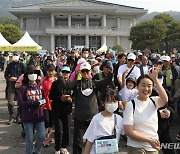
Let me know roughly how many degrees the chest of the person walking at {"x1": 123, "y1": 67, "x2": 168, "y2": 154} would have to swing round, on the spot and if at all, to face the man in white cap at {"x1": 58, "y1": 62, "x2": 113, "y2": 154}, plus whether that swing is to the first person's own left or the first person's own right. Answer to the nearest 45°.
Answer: approximately 135° to the first person's own right

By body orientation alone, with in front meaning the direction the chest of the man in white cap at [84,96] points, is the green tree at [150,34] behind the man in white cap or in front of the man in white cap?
behind

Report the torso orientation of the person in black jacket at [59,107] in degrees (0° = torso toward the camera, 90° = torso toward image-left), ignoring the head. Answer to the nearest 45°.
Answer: approximately 315°

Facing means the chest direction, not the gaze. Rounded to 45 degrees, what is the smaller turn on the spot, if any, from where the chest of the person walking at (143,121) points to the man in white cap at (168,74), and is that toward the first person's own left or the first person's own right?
approximately 180°

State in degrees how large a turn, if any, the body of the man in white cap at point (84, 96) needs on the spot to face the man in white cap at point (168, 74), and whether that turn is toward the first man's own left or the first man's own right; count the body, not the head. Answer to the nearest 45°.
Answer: approximately 135° to the first man's own left

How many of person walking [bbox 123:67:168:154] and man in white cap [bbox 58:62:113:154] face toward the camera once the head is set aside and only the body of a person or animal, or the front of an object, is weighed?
2

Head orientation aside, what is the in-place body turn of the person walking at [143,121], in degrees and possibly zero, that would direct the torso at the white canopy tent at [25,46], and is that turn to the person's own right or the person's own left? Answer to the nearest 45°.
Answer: approximately 135° to the person's own right

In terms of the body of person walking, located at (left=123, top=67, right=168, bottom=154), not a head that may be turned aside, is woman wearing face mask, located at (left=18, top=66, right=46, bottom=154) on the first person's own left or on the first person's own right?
on the first person's own right

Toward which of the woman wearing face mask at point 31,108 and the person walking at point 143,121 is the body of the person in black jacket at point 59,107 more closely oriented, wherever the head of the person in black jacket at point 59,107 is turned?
the person walking
